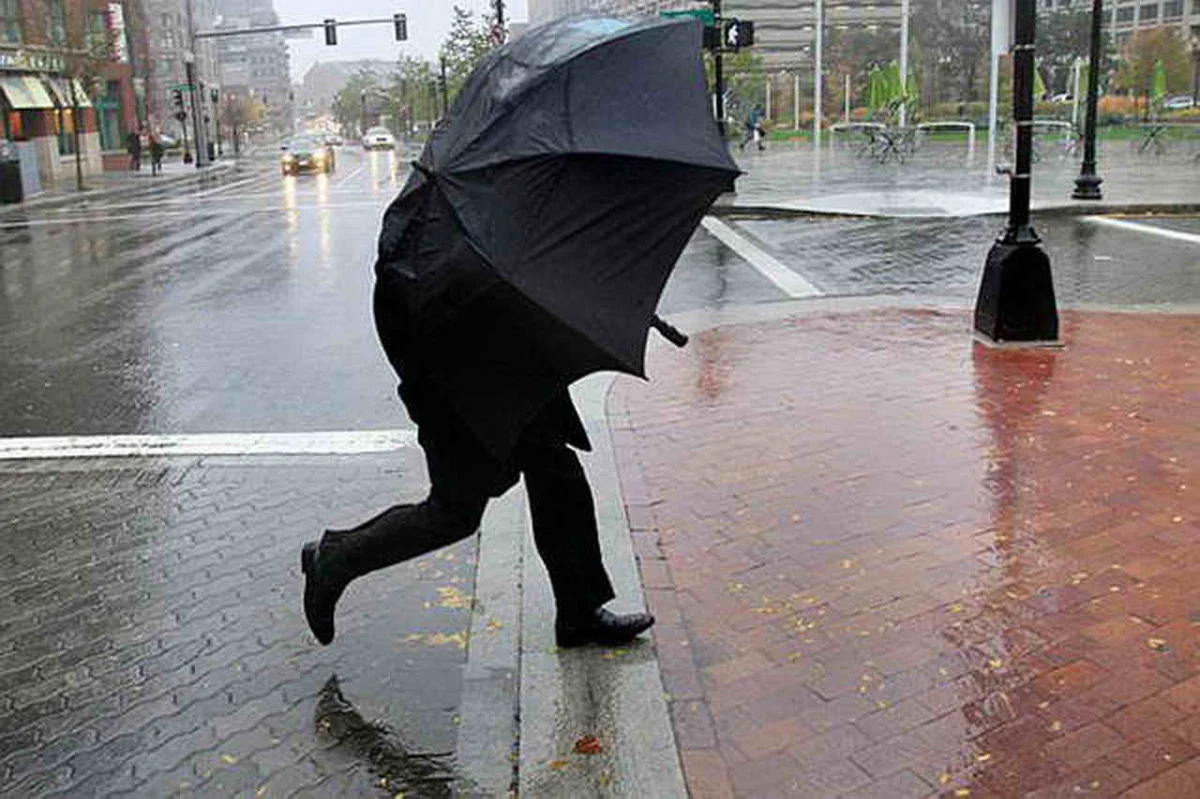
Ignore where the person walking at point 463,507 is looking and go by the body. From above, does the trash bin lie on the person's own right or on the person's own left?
on the person's own left

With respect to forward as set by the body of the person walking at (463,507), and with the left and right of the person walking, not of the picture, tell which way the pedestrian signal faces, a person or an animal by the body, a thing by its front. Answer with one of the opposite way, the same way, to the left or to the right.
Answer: to the right

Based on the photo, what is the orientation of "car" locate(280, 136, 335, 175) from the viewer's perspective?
toward the camera

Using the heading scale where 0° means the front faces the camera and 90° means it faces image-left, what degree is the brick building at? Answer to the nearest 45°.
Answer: approximately 315°

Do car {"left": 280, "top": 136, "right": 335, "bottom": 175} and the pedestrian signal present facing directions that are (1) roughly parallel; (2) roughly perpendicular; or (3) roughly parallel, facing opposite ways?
roughly parallel

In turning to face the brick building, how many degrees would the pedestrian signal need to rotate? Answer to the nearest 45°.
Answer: approximately 135° to its right

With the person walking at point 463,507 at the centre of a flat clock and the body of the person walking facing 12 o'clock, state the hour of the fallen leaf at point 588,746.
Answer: The fallen leaf is roughly at 2 o'clock from the person walking.

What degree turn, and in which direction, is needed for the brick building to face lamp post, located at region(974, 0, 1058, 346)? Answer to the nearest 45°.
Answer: approximately 45° to its right

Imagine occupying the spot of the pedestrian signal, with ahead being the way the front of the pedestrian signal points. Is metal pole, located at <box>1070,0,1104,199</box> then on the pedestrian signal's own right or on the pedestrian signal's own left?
on the pedestrian signal's own left

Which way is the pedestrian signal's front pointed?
toward the camera

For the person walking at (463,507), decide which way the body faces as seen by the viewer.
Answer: to the viewer's right

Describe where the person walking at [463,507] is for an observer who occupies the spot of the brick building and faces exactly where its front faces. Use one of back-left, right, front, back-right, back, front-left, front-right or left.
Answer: front-right

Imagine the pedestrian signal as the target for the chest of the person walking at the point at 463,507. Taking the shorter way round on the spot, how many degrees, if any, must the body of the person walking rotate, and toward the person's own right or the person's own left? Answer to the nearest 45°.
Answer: approximately 90° to the person's own left

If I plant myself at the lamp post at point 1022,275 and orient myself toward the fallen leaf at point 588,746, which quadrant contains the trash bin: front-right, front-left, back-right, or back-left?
back-right

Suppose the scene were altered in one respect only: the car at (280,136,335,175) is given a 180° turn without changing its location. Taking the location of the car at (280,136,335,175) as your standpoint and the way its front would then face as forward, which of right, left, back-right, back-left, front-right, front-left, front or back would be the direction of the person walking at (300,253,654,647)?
back

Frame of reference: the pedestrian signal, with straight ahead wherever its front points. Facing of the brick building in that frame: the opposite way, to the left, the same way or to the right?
to the left
